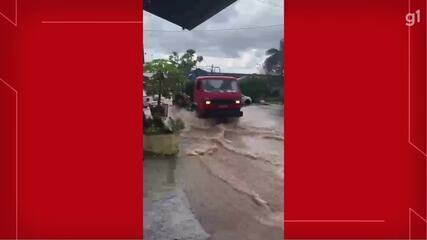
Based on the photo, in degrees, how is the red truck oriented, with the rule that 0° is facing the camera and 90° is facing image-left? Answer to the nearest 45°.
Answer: approximately 0°
